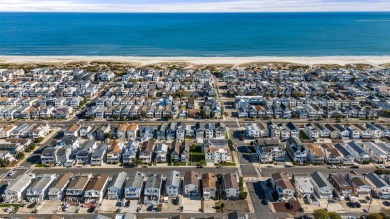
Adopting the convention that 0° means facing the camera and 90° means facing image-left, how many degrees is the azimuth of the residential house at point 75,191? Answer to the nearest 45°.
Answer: approximately 0°

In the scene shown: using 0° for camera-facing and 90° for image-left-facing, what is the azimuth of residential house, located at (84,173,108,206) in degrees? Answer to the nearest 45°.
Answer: approximately 0°

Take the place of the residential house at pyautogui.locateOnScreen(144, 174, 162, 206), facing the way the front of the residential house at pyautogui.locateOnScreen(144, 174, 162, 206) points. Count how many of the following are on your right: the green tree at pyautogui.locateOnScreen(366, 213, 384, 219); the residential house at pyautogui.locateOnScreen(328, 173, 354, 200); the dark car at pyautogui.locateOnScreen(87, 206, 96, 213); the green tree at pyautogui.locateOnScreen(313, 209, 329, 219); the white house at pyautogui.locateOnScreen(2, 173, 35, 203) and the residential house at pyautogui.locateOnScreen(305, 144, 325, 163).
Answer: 2

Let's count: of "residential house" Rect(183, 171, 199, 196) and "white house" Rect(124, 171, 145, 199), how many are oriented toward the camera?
2

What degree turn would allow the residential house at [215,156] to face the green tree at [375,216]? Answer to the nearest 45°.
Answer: approximately 45° to its left
